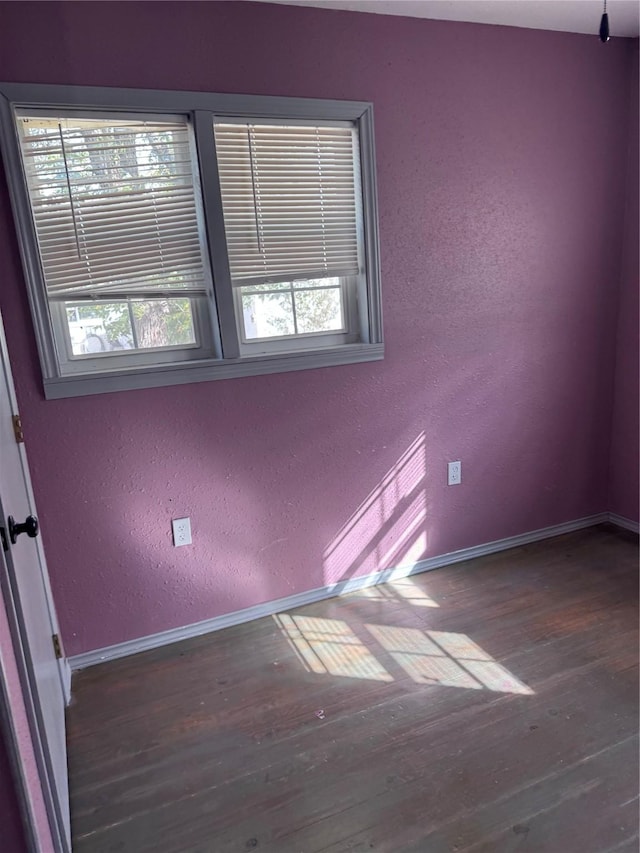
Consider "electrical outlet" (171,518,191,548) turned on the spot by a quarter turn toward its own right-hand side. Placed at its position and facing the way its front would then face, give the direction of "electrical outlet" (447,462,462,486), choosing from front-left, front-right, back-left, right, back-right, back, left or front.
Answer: back

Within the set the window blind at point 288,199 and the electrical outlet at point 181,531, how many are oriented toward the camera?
2

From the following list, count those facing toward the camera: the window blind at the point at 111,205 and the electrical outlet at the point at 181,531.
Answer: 2

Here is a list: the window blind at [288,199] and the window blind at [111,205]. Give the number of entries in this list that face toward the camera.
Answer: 2

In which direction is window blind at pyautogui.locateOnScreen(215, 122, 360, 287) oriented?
toward the camera

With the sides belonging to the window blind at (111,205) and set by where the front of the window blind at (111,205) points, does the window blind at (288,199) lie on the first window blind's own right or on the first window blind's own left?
on the first window blind's own left

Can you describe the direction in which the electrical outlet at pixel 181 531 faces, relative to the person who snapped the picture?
facing the viewer

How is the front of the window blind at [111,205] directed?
toward the camera

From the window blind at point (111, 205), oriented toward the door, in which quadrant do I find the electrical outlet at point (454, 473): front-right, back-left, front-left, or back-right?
back-left

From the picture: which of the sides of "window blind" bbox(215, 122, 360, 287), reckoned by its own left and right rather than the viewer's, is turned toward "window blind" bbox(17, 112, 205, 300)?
right

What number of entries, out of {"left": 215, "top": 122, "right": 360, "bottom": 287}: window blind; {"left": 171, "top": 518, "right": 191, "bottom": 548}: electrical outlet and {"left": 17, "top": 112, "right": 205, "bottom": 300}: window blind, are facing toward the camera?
3
